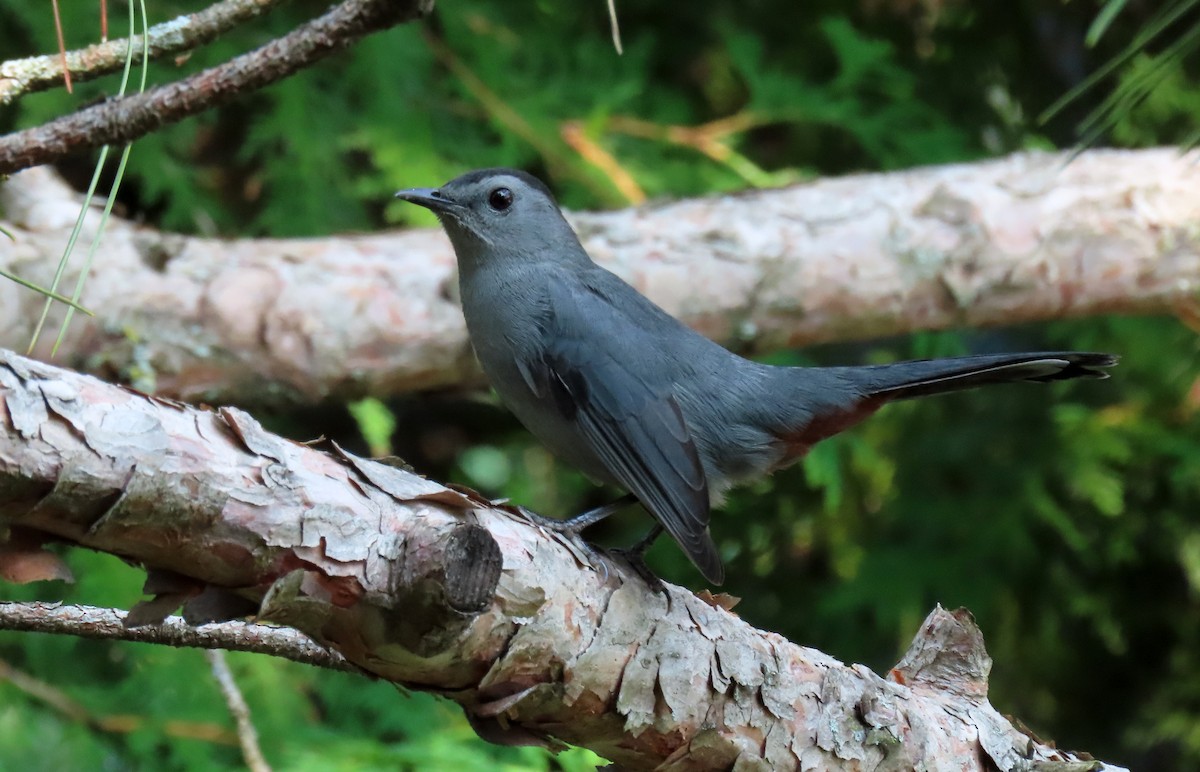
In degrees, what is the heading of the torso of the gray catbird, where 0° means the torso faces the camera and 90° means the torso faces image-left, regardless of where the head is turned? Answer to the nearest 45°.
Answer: approximately 90°

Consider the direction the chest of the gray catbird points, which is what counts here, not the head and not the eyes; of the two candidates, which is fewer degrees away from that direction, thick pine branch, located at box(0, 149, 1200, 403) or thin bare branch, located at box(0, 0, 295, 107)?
the thin bare branch

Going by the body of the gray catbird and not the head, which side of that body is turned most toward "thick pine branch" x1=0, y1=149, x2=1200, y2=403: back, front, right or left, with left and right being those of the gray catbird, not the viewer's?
right

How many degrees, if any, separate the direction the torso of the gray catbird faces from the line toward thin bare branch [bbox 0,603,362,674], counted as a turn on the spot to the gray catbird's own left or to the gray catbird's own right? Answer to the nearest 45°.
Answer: approximately 45° to the gray catbird's own left
